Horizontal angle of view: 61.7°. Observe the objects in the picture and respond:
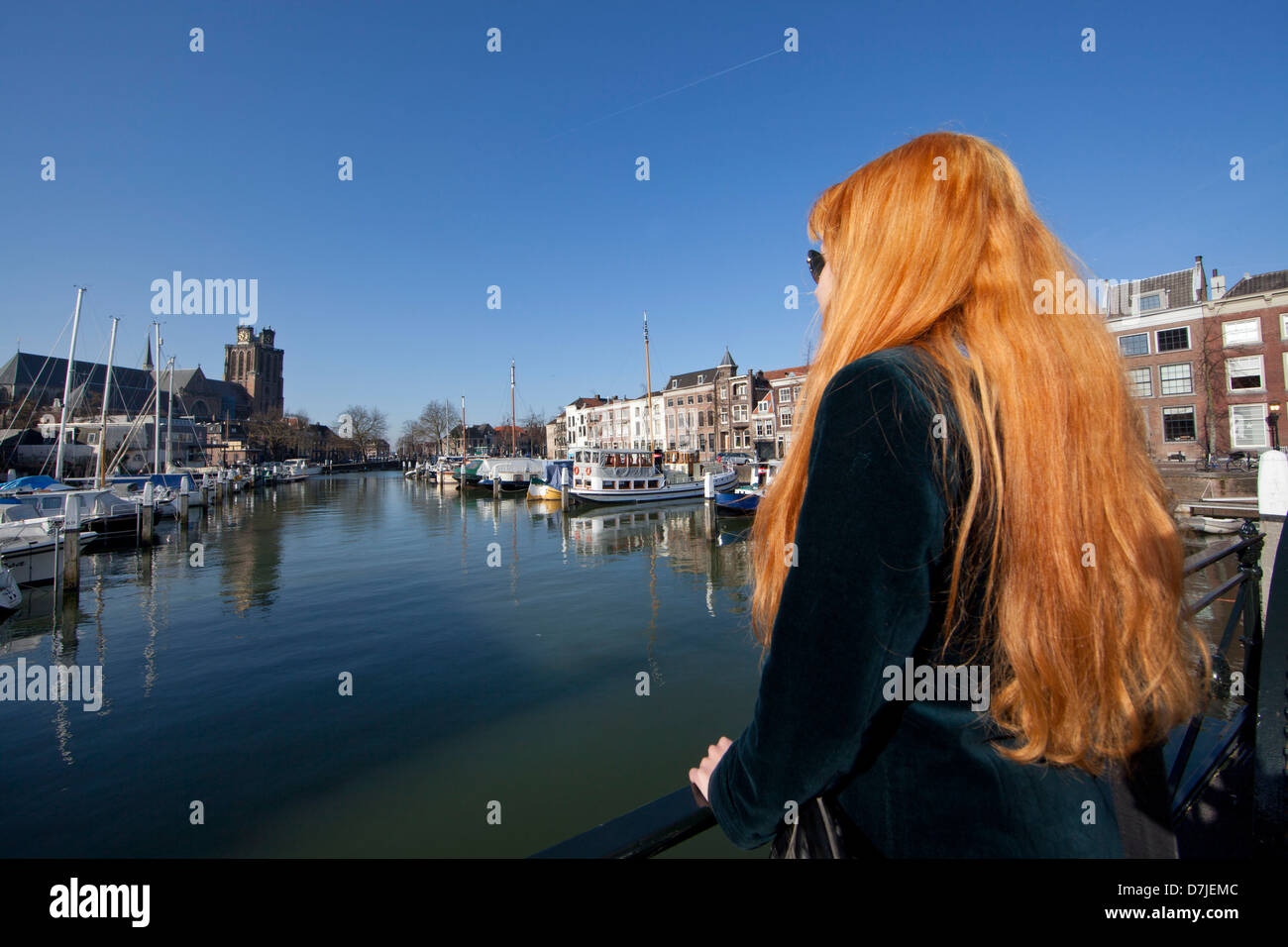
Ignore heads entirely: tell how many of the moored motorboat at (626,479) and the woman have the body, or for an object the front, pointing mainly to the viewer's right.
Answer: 1

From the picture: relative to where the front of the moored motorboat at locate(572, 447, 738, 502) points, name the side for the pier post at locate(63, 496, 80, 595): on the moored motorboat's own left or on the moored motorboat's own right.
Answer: on the moored motorboat's own right

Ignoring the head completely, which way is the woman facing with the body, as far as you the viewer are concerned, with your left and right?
facing away from the viewer and to the left of the viewer

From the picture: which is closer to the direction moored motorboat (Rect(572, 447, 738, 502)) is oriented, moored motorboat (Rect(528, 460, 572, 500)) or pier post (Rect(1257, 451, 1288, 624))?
the pier post

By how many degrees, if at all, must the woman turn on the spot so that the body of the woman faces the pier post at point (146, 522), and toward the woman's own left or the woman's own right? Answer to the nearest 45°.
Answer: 0° — they already face it

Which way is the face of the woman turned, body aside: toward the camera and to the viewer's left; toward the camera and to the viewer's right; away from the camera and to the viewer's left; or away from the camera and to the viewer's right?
away from the camera and to the viewer's left

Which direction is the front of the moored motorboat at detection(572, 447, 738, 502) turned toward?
to the viewer's right
